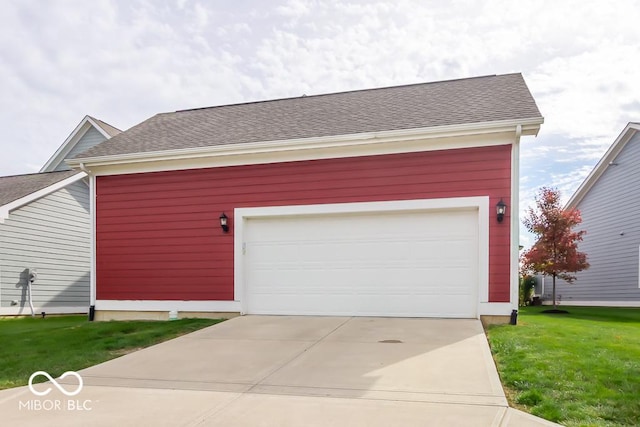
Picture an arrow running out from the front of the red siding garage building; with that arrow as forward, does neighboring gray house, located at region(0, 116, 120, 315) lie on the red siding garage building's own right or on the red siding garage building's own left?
on the red siding garage building's own right

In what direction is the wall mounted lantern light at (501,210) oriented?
toward the camera

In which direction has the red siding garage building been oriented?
toward the camera

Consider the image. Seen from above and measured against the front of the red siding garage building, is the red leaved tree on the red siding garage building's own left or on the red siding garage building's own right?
on the red siding garage building's own left

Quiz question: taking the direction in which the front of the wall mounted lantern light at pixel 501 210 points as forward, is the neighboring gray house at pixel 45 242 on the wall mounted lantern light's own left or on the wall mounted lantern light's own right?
on the wall mounted lantern light's own right
